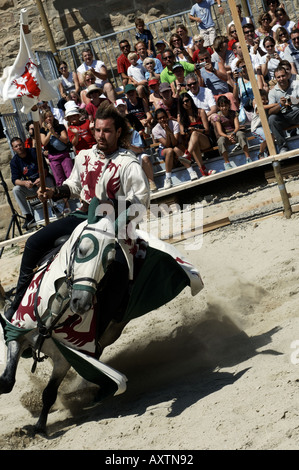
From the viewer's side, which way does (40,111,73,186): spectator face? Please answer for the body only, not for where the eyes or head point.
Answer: toward the camera

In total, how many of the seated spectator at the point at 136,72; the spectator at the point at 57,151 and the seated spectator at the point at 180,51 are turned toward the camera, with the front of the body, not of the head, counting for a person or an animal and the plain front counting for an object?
3

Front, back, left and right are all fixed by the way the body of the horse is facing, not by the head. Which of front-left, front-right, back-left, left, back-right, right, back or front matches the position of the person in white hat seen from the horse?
back-right

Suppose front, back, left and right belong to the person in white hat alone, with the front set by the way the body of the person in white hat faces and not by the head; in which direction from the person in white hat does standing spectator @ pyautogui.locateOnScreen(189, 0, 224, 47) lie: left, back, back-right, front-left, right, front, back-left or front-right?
back-left

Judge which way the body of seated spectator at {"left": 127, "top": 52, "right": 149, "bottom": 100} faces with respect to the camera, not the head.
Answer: toward the camera

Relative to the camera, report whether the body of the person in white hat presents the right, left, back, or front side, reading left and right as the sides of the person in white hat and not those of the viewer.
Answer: front

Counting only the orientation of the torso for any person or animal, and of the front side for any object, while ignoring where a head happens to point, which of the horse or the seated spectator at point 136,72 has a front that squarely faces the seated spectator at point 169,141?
the seated spectator at point 136,72

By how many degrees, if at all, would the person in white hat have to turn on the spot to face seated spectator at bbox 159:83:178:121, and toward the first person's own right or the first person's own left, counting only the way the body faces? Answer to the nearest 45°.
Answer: approximately 90° to the first person's own left

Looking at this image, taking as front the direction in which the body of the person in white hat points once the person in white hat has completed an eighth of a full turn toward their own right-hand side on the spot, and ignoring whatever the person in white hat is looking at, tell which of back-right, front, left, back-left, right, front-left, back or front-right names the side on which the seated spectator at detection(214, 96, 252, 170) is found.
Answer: back-left

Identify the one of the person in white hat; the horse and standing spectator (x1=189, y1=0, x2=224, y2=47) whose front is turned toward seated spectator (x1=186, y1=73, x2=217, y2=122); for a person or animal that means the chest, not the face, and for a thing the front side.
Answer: the standing spectator

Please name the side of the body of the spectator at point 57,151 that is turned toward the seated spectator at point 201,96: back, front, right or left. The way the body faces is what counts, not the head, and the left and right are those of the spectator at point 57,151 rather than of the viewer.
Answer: left

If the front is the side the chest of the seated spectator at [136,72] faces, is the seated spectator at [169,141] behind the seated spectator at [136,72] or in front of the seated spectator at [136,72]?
in front

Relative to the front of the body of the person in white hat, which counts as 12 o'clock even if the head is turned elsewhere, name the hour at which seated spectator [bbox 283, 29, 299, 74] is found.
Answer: The seated spectator is roughly at 9 o'clock from the person in white hat.

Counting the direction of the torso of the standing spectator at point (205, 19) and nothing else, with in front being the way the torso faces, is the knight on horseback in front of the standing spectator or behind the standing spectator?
in front

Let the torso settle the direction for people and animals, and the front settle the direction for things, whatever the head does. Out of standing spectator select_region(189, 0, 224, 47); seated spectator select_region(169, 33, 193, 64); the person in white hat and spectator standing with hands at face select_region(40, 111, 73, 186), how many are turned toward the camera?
4
